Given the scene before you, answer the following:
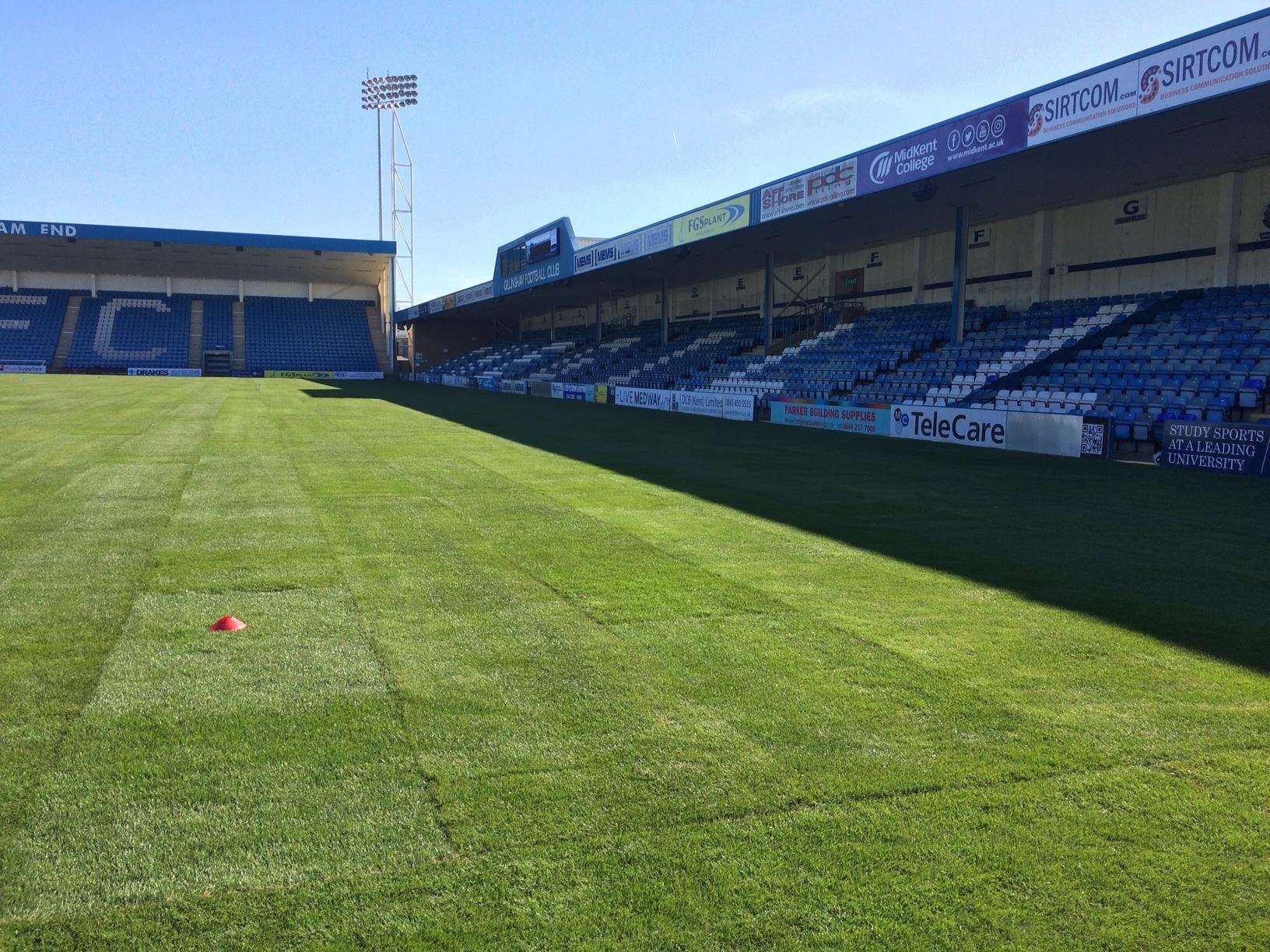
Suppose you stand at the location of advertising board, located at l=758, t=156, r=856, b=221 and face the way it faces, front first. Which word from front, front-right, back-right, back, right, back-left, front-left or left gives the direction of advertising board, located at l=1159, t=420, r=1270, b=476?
left

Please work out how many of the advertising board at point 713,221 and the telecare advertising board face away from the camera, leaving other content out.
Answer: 0

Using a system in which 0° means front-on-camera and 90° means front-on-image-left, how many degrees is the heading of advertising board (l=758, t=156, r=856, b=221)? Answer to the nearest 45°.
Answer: approximately 45°

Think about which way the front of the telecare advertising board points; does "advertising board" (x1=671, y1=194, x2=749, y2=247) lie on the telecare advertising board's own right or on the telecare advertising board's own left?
on the telecare advertising board's own right

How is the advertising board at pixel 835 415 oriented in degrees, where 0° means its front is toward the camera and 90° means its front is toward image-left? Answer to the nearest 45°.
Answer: approximately 45°

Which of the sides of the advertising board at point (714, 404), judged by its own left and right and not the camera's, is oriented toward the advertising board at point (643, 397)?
right

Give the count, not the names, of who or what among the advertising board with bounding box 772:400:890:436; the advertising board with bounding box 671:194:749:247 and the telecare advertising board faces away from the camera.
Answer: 0

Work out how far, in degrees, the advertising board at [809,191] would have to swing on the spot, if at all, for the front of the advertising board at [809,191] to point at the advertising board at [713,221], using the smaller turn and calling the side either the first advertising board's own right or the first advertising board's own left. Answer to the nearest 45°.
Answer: approximately 90° to the first advertising board's own right

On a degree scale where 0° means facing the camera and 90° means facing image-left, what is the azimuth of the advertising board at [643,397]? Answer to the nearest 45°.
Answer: approximately 45°
